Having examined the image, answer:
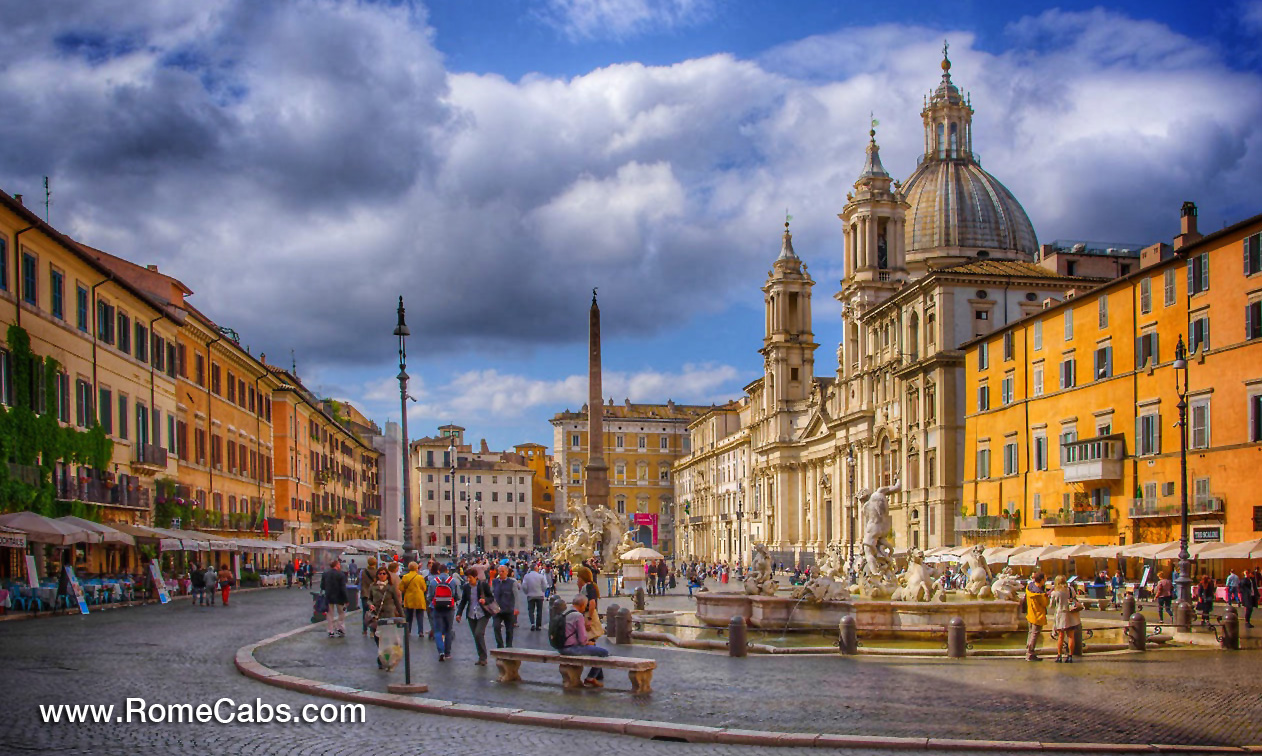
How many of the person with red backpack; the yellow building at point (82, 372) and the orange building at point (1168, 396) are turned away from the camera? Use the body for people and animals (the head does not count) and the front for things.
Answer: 1

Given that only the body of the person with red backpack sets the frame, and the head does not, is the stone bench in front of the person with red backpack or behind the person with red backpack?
behind

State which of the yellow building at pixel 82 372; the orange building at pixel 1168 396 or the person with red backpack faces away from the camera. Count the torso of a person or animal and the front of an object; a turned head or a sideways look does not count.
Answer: the person with red backpack

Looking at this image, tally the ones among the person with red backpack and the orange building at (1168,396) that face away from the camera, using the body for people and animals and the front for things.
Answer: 1

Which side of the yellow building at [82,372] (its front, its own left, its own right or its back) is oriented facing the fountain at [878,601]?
front

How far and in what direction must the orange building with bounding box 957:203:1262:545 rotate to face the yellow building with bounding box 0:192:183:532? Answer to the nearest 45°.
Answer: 0° — it already faces it

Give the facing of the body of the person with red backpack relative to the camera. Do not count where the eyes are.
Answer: away from the camera

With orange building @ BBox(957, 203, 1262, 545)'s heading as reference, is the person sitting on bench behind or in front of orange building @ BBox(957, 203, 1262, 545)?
in front

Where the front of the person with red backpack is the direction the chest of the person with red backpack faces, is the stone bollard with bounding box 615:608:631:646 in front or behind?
in front

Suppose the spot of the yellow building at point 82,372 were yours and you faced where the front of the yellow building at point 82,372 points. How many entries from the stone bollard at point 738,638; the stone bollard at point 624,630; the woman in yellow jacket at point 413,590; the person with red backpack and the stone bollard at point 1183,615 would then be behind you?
0

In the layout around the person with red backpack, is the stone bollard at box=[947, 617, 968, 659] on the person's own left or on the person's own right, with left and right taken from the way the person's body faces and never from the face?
on the person's own right

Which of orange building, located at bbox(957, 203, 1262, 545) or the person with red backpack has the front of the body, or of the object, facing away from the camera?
the person with red backpack
